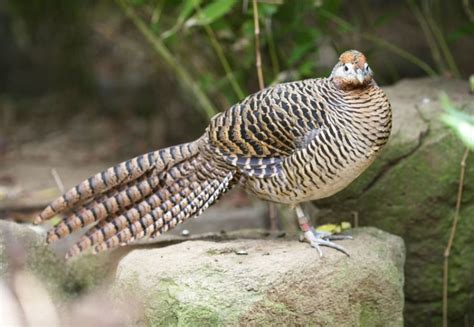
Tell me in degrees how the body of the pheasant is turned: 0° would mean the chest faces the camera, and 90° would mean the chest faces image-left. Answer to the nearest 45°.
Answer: approximately 270°

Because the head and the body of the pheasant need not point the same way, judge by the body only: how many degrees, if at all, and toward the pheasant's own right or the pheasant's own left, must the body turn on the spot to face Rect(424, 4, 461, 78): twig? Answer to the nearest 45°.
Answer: approximately 45° to the pheasant's own left

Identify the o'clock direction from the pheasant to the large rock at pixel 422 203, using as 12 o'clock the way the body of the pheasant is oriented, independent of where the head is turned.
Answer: The large rock is roughly at 11 o'clock from the pheasant.
